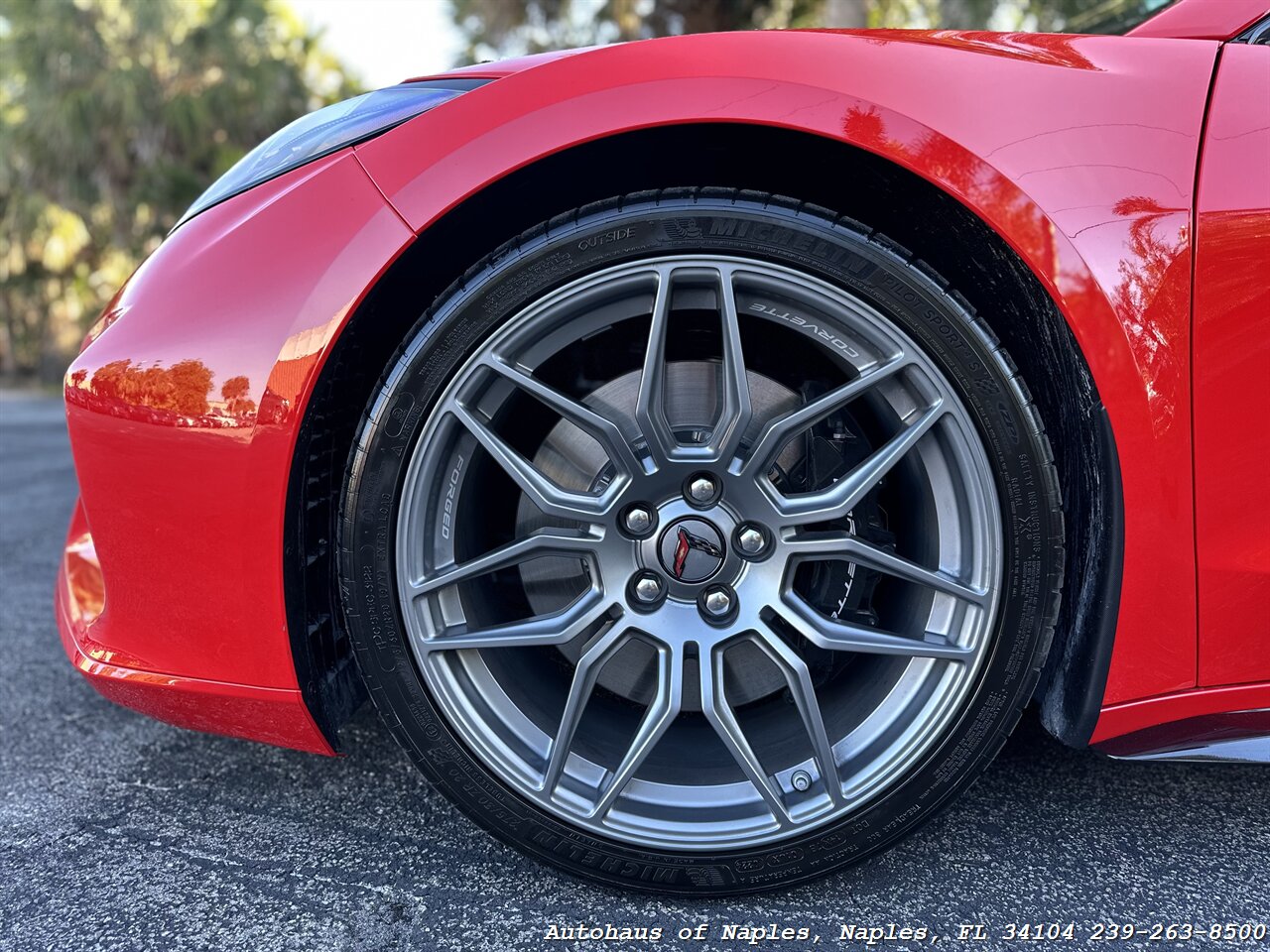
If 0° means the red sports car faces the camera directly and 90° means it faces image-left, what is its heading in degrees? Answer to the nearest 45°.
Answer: approximately 90°
